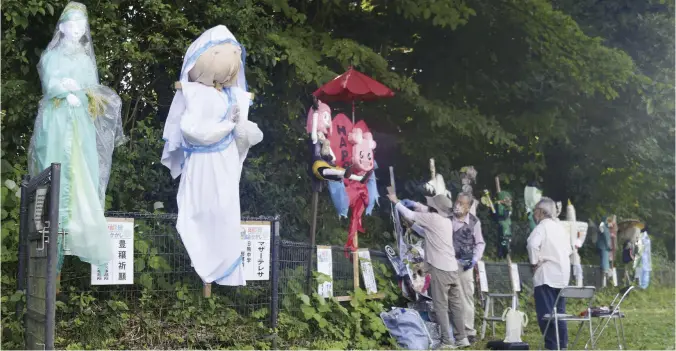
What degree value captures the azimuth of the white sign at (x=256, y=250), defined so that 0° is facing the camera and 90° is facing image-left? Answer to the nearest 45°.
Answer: approximately 0°

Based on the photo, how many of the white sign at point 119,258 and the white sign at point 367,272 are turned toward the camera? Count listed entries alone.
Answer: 2

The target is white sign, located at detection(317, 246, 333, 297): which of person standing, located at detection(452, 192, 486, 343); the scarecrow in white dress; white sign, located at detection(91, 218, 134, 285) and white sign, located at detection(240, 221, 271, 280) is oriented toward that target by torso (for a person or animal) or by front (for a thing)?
the person standing

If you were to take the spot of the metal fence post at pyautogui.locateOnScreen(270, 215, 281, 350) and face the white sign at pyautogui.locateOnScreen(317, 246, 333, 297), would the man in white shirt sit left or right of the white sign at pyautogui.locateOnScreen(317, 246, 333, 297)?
right

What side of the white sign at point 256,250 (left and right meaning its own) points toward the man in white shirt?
left
